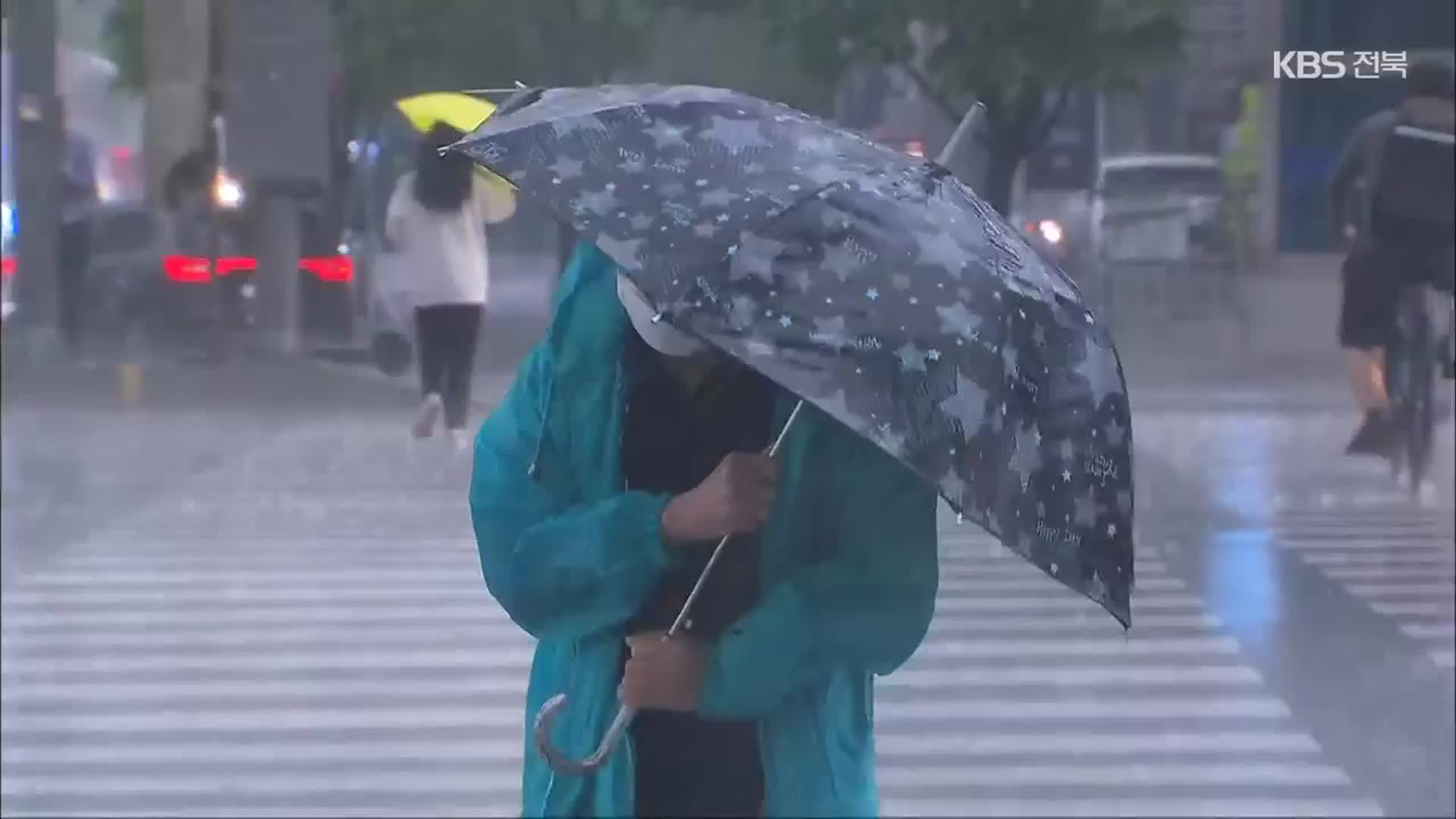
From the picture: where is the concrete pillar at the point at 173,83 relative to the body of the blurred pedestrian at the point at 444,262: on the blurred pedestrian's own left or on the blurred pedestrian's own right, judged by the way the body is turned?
on the blurred pedestrian's own left

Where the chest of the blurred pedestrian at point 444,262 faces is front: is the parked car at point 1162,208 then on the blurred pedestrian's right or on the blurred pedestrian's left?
on the blurred pedestrian's right

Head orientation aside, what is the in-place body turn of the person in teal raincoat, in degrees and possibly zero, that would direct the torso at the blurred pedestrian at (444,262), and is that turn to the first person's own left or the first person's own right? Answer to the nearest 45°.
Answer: approximately 180°

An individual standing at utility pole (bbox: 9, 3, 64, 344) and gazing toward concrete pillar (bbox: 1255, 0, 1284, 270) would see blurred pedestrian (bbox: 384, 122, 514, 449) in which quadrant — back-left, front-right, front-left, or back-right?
front-right

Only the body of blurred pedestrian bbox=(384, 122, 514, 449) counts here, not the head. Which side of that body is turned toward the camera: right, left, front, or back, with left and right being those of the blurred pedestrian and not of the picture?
back

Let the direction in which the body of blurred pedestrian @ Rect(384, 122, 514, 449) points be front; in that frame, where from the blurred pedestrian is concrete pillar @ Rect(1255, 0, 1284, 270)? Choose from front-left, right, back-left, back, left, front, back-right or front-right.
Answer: right

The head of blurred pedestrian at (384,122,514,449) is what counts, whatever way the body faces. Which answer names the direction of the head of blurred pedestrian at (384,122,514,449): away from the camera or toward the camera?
away from the camera

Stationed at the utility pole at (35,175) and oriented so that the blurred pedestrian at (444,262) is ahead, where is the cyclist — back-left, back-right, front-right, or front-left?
front-left

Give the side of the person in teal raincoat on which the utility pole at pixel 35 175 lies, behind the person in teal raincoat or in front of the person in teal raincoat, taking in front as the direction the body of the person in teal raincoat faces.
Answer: behind

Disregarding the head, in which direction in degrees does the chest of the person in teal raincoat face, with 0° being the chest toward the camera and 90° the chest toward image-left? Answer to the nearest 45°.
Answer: approximately 0°

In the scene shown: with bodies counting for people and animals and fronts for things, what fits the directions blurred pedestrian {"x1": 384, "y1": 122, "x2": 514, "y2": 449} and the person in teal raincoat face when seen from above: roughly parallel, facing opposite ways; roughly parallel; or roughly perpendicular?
roughly parallel, facing opposite ways

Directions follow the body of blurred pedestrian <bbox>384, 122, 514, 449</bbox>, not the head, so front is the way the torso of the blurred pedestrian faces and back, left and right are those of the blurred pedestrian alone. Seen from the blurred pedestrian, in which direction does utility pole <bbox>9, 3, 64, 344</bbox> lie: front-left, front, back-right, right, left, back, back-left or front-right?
front-left

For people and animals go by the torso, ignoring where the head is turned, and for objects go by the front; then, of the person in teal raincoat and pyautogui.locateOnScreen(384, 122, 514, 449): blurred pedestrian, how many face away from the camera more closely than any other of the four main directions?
1

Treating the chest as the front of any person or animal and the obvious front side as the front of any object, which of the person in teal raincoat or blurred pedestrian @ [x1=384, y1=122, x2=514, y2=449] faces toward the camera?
the person in teal raincoat
